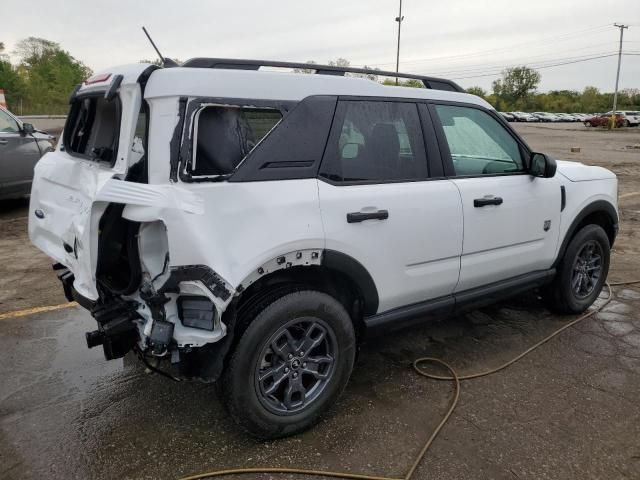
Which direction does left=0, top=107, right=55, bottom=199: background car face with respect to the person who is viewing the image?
facing to the right of the viewer

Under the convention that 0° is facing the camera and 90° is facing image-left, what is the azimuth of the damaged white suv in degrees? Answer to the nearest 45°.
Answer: approximately 225°

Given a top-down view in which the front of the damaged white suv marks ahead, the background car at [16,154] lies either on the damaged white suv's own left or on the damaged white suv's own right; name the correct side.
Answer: on the damaged white suv's own left

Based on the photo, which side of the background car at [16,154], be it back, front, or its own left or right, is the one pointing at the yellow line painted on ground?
right

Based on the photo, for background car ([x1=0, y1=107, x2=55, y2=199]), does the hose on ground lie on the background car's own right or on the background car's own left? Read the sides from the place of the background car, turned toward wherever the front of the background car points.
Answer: on the background car's own right
